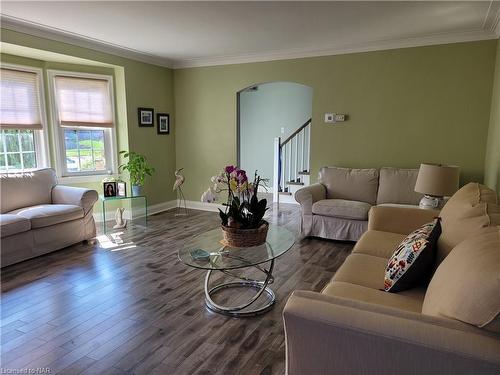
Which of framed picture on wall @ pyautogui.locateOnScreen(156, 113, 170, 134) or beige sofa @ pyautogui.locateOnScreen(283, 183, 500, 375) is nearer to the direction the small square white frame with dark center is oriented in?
the beige sofa

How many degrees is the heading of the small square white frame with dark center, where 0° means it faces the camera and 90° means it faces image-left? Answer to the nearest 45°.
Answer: approximately 0°

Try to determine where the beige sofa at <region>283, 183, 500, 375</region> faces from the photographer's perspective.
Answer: facing to the left of the viewer

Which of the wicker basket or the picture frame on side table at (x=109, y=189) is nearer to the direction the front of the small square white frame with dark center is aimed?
the wicker basket

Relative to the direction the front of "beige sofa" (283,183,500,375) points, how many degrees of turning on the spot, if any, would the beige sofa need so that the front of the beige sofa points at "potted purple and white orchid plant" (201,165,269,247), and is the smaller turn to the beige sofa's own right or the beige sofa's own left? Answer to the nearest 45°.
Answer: approximately 45° to the beige sofa's own right

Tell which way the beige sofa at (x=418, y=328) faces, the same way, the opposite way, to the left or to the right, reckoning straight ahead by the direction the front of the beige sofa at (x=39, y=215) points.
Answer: the opposite way

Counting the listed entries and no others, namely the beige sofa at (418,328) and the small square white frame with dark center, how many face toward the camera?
1

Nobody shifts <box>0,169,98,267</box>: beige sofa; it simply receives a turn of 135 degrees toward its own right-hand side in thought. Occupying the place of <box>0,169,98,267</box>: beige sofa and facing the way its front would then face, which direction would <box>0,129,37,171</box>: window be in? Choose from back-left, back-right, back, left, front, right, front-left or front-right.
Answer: right

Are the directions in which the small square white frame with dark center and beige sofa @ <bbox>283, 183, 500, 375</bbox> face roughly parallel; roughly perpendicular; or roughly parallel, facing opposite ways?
roughly perpendicular

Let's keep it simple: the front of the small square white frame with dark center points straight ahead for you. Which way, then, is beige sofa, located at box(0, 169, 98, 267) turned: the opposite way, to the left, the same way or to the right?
to the left
